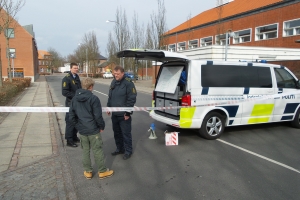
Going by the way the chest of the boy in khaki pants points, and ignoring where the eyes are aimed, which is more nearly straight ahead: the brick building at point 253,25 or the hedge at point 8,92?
the brick building

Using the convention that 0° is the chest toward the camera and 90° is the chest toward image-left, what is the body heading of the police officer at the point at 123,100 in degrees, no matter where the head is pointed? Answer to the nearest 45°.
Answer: approximately 45°

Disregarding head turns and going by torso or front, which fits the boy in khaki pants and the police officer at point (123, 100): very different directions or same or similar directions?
very different directions

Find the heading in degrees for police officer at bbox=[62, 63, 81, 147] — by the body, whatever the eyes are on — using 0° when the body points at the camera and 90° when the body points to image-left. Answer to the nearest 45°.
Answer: approximately 315°

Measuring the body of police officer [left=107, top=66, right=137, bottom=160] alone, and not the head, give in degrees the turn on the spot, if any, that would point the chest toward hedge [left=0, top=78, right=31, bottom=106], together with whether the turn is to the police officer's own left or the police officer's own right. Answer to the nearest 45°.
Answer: approximately 90° to the police officer's own right

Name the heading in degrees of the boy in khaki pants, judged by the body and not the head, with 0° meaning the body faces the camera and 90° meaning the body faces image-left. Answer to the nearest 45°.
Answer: approximately 225°

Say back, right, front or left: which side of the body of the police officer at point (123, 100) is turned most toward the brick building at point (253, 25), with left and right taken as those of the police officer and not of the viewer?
back

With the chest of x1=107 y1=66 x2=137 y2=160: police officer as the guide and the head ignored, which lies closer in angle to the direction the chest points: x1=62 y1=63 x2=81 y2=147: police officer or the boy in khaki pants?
the boy in khaki pants

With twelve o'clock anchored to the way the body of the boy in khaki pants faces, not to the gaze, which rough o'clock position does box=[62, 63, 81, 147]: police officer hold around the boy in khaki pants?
The police officer is roughly at 10 o'clock from the boy in khaki pants.
